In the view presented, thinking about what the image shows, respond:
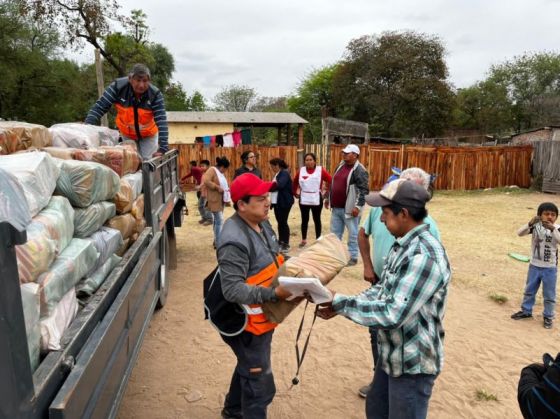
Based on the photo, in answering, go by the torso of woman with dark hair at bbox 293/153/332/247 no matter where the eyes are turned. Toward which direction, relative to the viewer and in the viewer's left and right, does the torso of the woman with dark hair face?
facing the viewer

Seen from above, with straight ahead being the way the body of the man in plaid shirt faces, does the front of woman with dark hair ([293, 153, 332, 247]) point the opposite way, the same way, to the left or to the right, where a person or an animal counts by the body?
to the left

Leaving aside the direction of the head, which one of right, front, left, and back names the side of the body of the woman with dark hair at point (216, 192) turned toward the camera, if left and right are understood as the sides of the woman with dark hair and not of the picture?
right

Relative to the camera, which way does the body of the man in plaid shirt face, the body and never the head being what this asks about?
to the viewer's left

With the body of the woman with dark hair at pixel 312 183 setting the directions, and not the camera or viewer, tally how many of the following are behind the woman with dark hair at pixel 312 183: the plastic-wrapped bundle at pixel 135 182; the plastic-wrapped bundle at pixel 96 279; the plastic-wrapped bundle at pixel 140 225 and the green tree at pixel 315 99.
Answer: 1

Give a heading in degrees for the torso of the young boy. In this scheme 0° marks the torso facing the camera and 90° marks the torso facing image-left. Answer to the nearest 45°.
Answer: approximately 0°

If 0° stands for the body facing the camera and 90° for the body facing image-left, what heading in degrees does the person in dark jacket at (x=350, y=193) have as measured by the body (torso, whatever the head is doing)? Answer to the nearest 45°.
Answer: approximately 45°

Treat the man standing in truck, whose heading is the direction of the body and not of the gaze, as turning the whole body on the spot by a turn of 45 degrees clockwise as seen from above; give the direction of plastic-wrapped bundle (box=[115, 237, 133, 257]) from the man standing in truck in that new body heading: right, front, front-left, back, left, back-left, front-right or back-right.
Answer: front-left

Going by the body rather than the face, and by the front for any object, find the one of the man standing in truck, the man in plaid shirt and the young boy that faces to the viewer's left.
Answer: the man in plaid shirt

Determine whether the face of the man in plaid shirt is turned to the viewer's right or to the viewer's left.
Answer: to the viewer's left

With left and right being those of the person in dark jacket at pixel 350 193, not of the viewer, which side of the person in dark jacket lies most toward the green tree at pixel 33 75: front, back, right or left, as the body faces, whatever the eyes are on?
right
